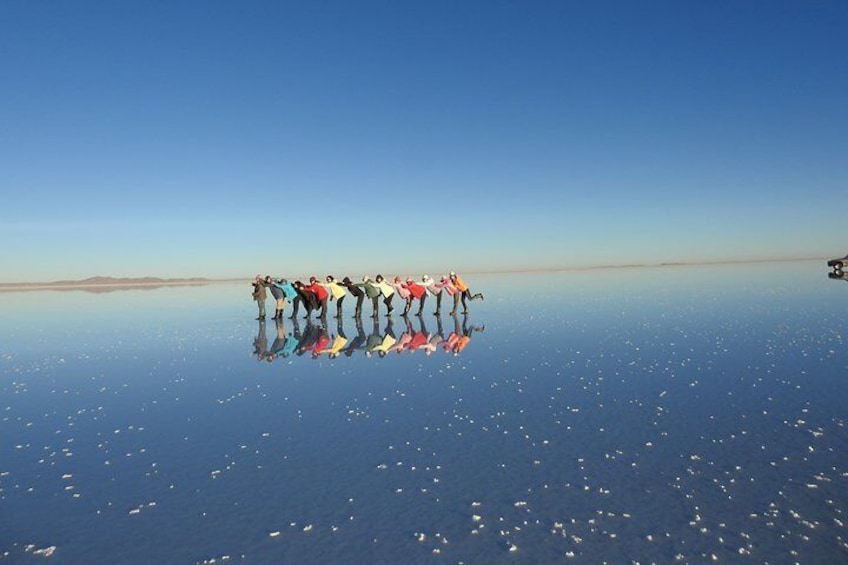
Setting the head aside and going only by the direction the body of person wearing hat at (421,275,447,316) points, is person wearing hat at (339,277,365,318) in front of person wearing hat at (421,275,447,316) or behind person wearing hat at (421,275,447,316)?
in front

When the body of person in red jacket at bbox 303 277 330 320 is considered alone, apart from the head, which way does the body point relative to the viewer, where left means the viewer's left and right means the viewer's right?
facing to the left of the viewer

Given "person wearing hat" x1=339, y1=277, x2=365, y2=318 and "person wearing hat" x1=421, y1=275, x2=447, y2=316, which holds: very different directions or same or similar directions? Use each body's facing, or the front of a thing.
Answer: same or similar directions

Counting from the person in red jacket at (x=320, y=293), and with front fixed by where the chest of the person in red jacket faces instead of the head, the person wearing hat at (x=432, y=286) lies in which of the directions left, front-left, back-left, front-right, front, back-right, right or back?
back

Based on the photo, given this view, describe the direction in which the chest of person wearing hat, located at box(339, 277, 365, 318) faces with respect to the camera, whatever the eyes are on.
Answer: to the viewer's left

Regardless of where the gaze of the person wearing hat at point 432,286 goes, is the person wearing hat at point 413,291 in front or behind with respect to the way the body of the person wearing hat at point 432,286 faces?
in front

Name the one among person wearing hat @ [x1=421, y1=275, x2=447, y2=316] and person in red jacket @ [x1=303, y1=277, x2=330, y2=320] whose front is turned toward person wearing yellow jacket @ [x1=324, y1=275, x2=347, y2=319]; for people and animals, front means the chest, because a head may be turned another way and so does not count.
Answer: person wearing hat @ [x1=421, y1=275, x2=447, y2=316]

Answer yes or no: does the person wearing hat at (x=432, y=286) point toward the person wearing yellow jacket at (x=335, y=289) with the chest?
yes

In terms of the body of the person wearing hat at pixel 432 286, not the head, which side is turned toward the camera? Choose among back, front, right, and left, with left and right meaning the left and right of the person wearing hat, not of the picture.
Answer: left

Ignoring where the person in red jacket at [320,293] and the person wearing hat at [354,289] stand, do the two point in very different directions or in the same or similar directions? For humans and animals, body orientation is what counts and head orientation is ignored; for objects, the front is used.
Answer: same or similar directions

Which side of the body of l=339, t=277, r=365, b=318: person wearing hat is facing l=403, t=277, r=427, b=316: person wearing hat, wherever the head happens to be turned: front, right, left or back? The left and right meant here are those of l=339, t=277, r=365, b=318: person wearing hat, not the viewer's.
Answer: back

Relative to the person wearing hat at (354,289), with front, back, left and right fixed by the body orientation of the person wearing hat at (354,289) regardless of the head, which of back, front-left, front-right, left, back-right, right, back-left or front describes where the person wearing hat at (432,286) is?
back
